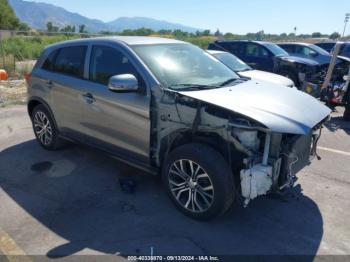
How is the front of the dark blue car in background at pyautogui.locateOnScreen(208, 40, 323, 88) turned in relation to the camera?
facing the viewer and to the right of the viewer

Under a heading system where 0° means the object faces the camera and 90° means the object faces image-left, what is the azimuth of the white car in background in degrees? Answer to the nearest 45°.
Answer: approximately 315°

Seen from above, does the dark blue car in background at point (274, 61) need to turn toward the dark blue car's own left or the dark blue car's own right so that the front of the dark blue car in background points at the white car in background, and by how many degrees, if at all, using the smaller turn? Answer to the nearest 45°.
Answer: approximately 45° to the dark blue car's own right

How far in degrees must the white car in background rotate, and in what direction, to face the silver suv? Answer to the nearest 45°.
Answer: approximately 45° to its right

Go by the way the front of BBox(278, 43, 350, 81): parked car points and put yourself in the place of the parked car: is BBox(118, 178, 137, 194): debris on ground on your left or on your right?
on your right

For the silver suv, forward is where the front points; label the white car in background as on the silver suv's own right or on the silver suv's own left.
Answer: on the silver suv's own left

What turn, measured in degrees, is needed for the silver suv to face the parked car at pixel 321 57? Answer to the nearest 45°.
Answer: approximately 90° to its left

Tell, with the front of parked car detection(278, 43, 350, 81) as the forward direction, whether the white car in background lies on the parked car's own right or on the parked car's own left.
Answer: on the parked car's own right

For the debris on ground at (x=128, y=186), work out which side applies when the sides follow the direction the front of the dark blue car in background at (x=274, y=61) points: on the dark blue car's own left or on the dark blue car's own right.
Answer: on the dark blue car's own right
